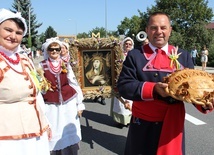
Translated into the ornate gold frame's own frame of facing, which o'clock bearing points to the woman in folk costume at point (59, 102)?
The woman in folk costume is roughly at 1 o'clock from the ornate gold frame.

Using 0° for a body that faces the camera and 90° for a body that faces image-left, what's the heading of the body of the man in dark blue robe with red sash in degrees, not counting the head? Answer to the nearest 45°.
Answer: approximately 0°

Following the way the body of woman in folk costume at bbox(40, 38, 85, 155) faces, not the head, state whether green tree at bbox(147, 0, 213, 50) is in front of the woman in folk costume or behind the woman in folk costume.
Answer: behind

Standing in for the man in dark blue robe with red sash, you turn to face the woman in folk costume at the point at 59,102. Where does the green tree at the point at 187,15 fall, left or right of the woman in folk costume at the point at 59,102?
right

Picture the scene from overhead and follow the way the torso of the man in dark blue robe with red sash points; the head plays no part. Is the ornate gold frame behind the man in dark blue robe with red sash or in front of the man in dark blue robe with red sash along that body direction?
behind

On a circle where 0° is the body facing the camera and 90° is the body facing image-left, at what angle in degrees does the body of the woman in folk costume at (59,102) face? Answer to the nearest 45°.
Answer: approximately 0°

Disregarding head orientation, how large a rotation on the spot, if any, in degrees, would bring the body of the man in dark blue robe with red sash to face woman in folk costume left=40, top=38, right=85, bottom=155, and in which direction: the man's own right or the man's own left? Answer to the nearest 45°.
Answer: approximately 135° to the man's own right
